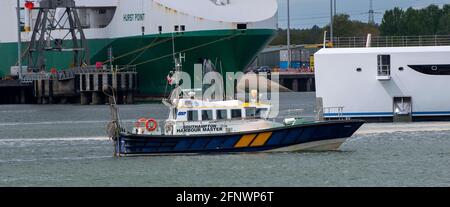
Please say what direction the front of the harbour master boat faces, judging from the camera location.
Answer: facing to the right of the viewer
